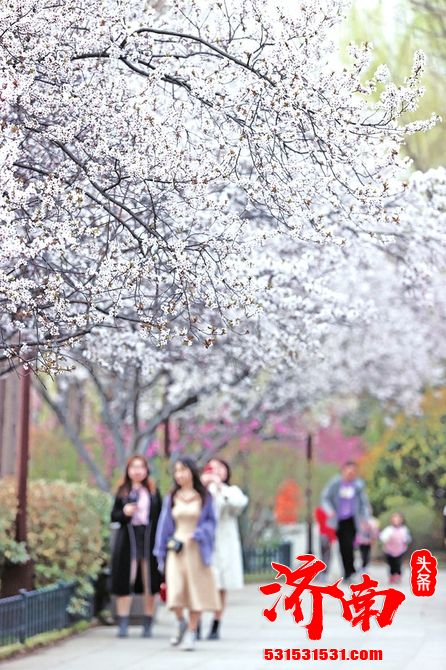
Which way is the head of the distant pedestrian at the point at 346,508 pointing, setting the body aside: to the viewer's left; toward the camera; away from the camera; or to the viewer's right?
toward the camera

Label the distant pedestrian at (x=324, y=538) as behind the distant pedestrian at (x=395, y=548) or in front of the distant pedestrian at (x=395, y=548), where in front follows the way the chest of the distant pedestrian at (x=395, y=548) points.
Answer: behind

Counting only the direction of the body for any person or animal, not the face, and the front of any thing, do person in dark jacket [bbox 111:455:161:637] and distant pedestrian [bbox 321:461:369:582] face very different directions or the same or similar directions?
same or similar directions

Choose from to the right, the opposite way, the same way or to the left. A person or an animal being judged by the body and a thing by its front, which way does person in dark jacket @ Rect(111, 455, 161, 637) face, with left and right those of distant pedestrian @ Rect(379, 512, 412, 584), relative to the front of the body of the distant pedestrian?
the same way

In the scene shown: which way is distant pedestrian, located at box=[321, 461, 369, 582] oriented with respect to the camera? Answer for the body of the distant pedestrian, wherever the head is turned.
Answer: toward the camera

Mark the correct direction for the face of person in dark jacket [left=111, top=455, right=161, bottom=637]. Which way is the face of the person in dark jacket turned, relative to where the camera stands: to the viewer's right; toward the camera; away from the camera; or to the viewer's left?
toward the camera

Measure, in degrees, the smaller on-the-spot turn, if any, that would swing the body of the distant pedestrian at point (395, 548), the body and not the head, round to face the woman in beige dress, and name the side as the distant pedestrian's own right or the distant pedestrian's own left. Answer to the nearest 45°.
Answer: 0° — they already face them

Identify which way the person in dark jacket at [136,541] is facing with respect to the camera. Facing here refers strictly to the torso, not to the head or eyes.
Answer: toward the camera

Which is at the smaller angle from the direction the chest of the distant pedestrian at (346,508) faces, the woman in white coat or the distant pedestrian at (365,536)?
the woman in white coat

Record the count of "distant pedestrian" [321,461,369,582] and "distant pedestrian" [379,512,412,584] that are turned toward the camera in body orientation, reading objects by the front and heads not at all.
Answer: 2

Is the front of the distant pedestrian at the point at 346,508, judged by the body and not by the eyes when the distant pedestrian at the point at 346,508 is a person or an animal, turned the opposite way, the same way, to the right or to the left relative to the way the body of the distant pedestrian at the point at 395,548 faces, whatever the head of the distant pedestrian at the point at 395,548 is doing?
the same way

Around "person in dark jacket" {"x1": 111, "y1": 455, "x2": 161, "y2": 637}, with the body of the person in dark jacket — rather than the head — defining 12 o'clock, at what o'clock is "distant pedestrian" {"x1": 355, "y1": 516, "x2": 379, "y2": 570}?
The distant pedestrian is roughly at 7 o'clock from the person in dark jacket.

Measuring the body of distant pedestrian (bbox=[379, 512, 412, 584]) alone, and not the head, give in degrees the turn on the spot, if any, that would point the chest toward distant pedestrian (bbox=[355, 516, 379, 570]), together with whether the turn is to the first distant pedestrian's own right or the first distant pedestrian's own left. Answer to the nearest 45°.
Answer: approximately 135° to the first distant pedestrian's own right

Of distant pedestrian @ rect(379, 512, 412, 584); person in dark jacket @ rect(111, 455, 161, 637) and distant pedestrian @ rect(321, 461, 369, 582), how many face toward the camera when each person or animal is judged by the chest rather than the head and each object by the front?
3

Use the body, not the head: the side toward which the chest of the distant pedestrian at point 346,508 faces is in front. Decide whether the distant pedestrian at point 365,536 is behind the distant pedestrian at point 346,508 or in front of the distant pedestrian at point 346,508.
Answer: behind

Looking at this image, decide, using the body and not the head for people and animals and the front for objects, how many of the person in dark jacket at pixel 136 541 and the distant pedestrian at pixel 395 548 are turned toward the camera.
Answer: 2
